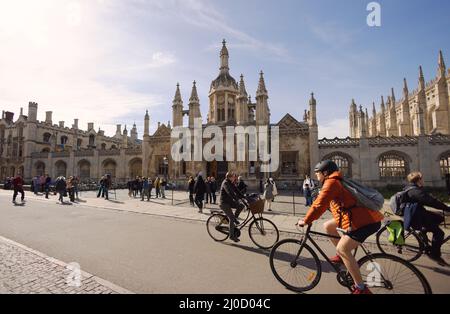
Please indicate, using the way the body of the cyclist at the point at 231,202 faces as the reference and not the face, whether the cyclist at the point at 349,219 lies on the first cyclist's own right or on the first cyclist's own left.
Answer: on the first cyclist's own right

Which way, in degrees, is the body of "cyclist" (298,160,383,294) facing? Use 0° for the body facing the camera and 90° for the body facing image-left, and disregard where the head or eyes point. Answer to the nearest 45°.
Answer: approximately 90°

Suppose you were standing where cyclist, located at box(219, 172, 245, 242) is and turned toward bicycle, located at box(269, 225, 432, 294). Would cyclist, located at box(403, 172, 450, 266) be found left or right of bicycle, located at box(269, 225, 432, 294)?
left

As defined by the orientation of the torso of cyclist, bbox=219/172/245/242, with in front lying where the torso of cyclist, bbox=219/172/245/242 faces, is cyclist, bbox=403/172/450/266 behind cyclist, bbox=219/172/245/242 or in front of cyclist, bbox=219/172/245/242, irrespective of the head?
in front

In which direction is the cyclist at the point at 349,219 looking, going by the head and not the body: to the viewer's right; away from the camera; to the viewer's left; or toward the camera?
to the viewer's left

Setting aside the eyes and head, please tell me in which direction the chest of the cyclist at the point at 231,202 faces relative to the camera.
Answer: to the viewer's right

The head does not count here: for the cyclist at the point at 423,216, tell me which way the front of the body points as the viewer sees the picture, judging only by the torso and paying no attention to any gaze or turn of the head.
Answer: to the viewer's right

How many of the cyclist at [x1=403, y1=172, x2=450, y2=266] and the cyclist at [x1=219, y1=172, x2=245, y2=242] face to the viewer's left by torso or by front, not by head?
0
